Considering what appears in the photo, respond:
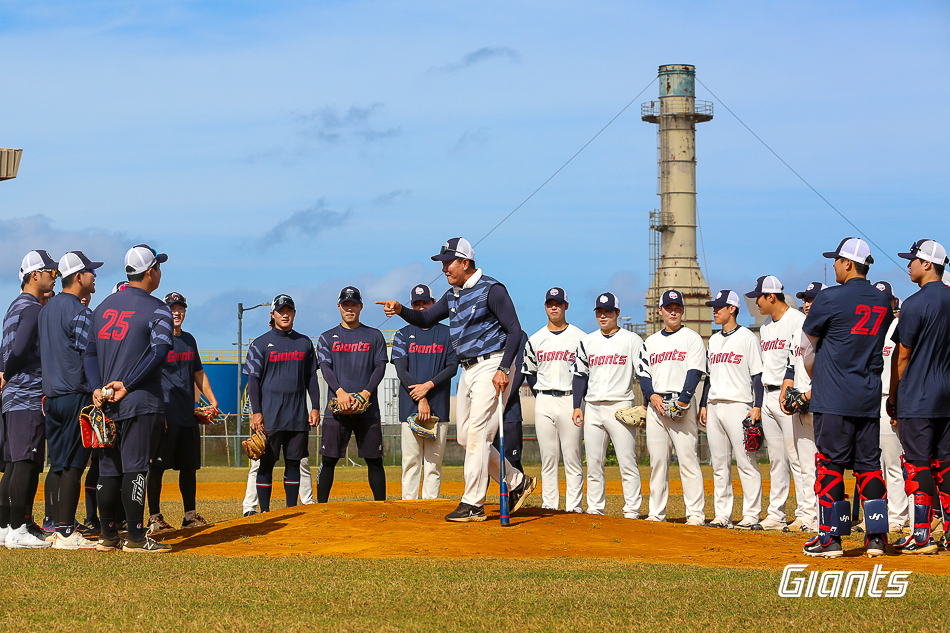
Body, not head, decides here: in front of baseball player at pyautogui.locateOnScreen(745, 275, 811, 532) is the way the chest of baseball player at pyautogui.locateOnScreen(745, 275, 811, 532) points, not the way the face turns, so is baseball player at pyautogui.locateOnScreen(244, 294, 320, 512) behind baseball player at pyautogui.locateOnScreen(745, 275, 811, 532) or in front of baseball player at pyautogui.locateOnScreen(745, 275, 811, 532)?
in front

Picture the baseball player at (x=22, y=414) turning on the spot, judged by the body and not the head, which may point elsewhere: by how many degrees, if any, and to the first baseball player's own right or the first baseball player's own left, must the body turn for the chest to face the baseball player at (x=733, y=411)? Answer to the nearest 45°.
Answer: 0° — they already face them

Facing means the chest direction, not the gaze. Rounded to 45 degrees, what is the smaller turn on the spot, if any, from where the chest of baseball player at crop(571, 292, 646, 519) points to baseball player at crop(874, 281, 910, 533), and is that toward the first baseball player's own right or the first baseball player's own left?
approximately 90° to the first baseball player's own left

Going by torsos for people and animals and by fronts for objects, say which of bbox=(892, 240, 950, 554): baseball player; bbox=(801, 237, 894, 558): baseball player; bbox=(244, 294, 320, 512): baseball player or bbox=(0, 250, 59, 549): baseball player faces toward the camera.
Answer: bbox=(244, 294, 320, 512): baseball player

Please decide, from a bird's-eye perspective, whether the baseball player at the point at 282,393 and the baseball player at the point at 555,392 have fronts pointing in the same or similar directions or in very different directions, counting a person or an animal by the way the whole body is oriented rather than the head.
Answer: same or similar directions

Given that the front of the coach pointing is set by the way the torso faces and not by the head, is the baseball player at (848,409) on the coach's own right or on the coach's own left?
on the coach's own left

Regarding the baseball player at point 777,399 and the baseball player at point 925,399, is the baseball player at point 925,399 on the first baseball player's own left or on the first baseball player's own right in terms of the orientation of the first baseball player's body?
on the first baseball player's own left

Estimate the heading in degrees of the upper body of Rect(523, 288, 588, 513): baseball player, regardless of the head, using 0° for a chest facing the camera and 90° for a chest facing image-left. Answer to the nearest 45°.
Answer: approximately 0°

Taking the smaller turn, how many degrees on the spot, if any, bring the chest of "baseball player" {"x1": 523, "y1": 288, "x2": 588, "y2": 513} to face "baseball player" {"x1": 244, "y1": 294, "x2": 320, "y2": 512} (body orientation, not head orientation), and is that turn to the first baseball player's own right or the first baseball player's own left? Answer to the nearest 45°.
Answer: approximately 45° to the first baseball player's own right

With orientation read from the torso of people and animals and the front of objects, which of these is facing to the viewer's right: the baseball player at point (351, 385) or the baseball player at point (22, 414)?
the baseball player at point (22, 414)

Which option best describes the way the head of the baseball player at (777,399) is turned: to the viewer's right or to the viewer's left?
to the viewer's left

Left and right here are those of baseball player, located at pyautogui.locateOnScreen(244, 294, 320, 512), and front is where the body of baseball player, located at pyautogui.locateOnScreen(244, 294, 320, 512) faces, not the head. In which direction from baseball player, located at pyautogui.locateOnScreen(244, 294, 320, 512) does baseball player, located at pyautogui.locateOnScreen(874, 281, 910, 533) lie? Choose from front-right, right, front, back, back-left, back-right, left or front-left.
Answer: left

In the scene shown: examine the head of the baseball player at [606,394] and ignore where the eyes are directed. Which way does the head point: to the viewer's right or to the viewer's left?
to the viewer's left

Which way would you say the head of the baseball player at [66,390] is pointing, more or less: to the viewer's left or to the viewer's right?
to the viewer's right

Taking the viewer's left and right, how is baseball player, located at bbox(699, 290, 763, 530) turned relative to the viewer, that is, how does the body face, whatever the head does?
facing the viewer and to the left of the viewer

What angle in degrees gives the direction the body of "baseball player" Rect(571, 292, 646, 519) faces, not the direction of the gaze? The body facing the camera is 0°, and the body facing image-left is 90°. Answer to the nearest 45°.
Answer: approximately 0°

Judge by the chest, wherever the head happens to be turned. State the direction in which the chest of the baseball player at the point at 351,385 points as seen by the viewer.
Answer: toward the camera

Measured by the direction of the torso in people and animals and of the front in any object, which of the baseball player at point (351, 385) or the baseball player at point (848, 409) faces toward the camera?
the baseball player at point (351, 385)

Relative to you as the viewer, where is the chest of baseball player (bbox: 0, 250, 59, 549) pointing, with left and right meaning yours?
facing to the right of the viewer
